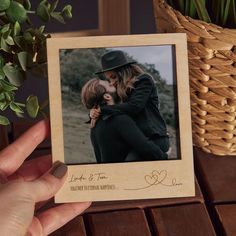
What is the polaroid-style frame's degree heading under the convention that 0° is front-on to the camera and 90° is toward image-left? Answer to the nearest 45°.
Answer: approximately 0°
